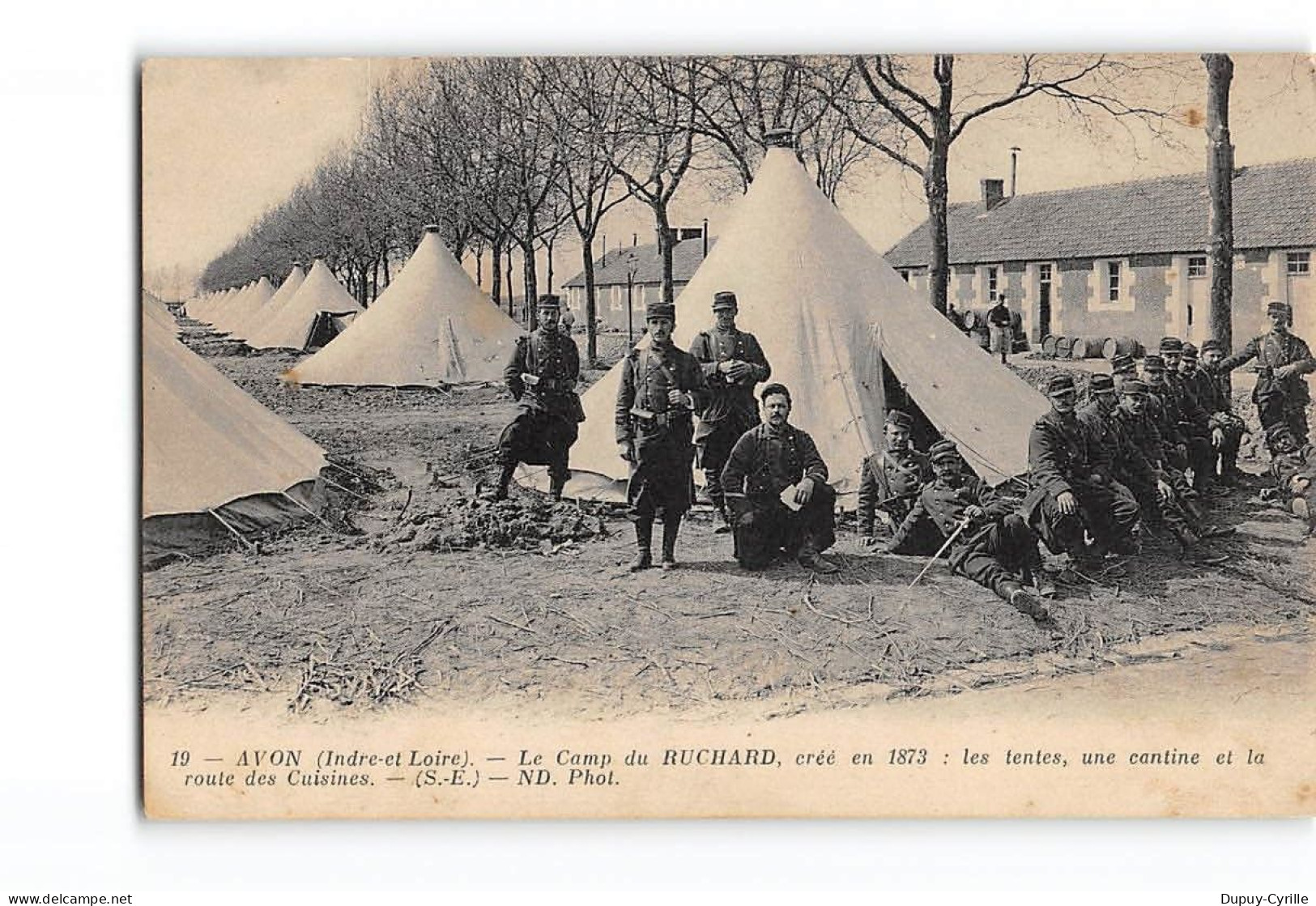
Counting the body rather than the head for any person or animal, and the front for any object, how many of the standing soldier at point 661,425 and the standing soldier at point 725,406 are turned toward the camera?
2

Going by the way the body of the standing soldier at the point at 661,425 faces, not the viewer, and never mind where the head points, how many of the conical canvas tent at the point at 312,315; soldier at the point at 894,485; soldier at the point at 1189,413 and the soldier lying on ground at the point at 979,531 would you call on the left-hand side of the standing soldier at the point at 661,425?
3

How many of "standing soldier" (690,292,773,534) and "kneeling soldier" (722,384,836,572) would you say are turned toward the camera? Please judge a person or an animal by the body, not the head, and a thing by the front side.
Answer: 2

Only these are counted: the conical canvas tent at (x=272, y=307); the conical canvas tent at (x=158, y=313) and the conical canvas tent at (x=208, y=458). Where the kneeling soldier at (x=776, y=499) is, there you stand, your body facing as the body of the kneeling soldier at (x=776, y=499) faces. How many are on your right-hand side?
3

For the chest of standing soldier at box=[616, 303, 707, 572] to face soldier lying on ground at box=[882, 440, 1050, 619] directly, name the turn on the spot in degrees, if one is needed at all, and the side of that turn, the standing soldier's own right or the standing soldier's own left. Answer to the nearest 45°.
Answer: approximately 90° to the standing soldier's own left

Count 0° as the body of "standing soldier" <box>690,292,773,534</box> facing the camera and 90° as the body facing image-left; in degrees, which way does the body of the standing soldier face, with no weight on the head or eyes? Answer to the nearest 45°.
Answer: approximately 0°

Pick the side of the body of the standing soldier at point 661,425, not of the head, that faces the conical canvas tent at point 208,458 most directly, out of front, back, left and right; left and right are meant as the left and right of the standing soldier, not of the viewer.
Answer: right
